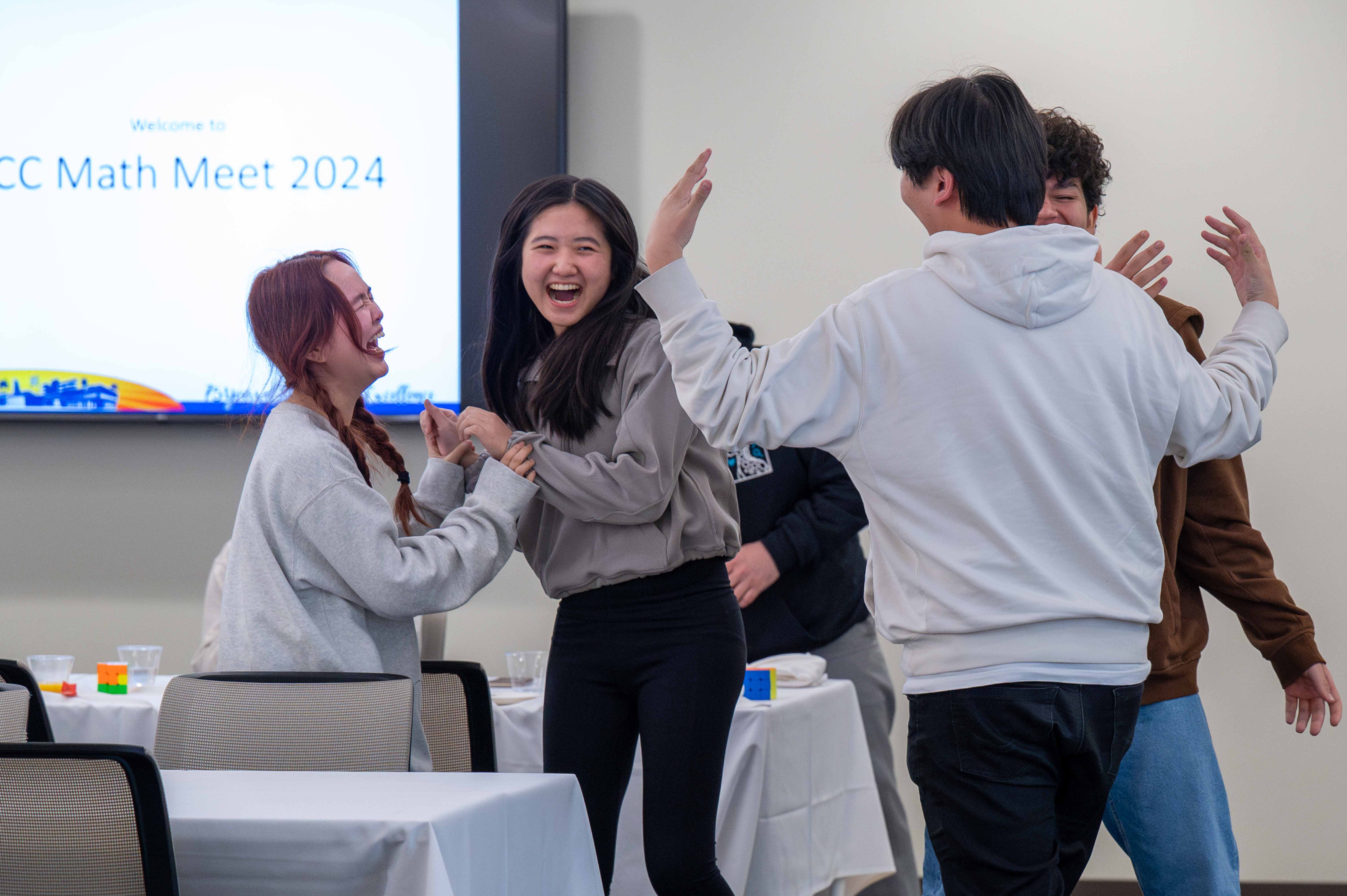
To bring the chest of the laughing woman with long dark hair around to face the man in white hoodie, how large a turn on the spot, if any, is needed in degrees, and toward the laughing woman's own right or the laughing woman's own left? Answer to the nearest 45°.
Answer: approximately 90° to the laughing woman's own left

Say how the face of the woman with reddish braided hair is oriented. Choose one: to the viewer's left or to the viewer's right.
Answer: to the viewer's right

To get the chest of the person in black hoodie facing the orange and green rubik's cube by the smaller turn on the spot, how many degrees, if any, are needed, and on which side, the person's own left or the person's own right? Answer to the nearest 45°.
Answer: approximately 45° to the person's own right

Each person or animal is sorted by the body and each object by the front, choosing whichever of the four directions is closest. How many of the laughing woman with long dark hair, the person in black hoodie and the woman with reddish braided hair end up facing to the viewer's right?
1

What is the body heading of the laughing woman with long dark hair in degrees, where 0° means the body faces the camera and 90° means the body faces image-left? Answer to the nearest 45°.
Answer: approximately 45°

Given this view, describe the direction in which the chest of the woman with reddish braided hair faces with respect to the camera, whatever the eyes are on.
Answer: to the viewer's right

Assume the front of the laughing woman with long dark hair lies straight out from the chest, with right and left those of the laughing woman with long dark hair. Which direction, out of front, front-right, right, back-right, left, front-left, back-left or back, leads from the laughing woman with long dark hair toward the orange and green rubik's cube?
right

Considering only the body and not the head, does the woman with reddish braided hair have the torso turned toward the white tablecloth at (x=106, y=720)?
no

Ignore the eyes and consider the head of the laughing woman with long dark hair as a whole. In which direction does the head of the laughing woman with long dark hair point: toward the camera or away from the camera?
toward the camera

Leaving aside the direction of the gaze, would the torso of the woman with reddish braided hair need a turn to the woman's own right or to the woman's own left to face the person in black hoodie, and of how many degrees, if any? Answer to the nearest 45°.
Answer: approximately 45° to the woman's own left

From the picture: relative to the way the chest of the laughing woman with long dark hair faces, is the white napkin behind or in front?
behind

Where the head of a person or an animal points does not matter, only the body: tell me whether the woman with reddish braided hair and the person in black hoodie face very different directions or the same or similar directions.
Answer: very different directions
